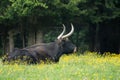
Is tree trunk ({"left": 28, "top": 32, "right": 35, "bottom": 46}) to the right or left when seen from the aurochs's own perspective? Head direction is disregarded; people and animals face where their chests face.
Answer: on its left

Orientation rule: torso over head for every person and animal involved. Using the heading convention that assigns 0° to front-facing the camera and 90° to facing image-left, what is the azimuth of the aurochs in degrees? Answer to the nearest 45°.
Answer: approximately 270°

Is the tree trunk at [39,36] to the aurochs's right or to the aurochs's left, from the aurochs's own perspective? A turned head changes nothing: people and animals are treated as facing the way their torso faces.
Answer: on its left
